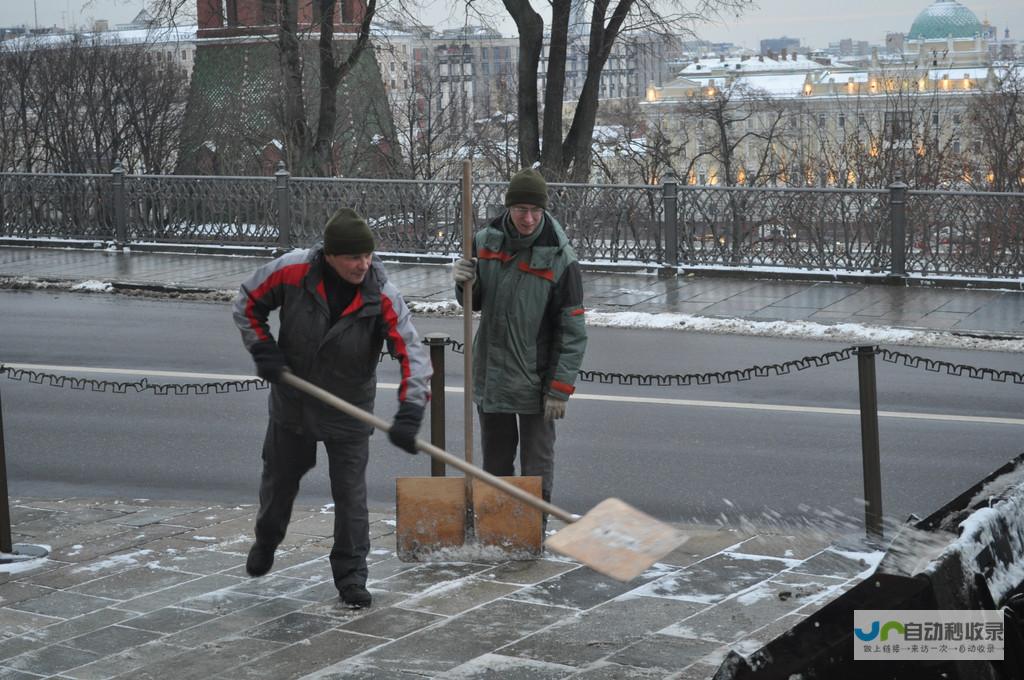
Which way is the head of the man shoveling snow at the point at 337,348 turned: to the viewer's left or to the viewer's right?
to the viewer's right

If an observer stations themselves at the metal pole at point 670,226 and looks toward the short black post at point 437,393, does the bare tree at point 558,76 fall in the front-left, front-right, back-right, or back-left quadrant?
back-right

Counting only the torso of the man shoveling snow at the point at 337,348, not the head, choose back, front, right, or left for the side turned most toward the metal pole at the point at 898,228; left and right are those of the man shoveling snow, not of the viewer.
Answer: left

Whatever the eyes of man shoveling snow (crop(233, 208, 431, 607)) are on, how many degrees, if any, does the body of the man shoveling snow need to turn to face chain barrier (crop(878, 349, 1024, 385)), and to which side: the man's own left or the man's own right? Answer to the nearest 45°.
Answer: approximately 90° to the man's own left

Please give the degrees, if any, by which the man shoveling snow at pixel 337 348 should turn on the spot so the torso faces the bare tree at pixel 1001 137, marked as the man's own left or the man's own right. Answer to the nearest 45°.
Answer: approximately 90° to the man's own left

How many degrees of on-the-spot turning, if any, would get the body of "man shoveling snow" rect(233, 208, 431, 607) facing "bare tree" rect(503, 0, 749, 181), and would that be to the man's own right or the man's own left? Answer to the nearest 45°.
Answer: approximately 135° to the man's own left

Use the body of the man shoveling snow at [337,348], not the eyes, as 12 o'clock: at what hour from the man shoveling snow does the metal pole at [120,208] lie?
The metal pole is roughly at 7 o'clock from the man shoveling snow.

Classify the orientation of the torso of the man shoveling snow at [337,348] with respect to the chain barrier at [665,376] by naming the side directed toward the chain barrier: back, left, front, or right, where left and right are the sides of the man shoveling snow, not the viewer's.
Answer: left

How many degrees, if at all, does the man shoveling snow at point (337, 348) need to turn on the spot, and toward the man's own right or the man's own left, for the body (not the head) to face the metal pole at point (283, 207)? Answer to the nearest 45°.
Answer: approximately 135° to the man's own left

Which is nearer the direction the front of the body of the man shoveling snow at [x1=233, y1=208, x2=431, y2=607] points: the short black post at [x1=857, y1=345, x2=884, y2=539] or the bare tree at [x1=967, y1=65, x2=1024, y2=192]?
the short black post

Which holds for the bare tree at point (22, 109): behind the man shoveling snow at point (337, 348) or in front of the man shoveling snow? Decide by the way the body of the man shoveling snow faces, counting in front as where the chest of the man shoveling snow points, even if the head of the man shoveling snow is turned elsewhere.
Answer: behind

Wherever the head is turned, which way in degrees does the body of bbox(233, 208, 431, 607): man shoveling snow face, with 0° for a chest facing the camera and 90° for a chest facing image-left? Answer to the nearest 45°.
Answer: approximately 315°

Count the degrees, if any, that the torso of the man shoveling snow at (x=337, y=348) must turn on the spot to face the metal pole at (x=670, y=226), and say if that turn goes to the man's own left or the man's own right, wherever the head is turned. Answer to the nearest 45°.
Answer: approximately 135° to the man's own left
